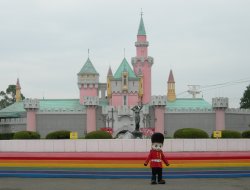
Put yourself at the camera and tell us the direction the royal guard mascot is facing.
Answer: facing the viewer

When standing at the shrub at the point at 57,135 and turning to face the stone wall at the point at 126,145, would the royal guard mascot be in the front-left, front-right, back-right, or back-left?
front-right

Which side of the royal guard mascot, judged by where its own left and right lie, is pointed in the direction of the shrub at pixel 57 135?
back

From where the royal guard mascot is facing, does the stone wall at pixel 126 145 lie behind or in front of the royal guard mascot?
behind
